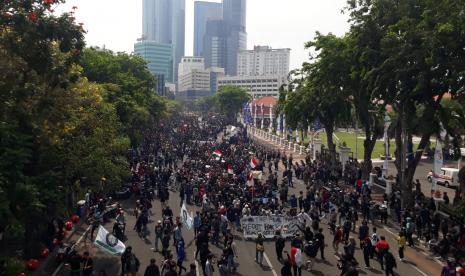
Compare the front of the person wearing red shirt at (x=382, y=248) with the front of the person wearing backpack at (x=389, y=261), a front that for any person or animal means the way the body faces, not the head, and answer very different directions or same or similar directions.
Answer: same or similar directions

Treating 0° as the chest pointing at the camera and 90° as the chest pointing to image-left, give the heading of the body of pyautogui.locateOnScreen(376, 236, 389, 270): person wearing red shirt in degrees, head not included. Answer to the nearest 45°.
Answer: approximately 180°

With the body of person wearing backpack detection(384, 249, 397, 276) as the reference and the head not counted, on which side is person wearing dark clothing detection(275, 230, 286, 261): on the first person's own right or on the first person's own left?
on the first person's own left

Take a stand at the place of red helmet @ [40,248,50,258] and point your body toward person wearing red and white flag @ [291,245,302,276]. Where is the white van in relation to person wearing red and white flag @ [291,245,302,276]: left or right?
left

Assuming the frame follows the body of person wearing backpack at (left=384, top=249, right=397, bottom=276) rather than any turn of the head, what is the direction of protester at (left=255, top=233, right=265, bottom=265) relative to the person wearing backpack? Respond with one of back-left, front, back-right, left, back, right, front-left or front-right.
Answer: left

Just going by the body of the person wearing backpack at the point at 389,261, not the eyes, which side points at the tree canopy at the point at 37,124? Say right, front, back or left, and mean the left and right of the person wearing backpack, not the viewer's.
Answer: left

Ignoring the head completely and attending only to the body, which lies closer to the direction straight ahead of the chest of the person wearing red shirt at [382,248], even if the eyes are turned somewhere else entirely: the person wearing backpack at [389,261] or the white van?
the white van

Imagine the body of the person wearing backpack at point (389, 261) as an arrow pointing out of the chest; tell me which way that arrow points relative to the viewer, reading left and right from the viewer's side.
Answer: facing away from the viewer
